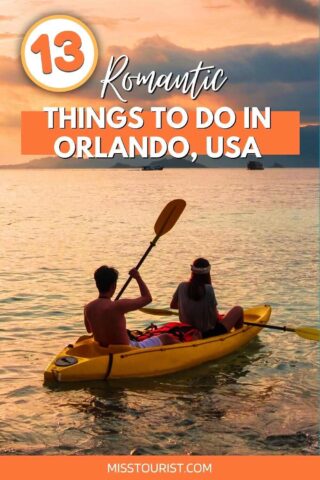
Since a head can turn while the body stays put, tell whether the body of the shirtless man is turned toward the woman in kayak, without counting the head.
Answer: yes

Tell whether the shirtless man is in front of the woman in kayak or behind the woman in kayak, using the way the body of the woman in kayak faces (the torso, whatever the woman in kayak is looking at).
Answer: behind

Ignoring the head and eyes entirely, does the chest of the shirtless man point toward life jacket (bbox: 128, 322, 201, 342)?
yes

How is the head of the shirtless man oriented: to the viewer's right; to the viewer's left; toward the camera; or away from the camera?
away from the camera

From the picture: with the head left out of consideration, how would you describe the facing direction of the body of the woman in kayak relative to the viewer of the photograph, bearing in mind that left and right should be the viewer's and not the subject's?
facing away from the viewer and to the right of the viewer

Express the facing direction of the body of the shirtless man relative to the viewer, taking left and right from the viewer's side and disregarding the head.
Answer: facing away from the viewer and to the right of the viewer

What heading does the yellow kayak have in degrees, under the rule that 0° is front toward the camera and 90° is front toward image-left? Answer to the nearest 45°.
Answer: approximately 225°
